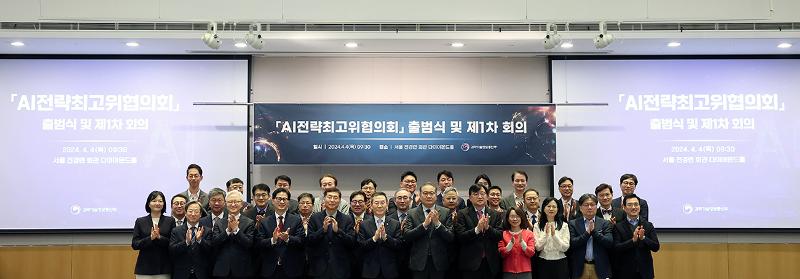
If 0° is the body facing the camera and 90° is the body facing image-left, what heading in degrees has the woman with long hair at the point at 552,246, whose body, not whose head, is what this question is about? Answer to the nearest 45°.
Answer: approximately 0°

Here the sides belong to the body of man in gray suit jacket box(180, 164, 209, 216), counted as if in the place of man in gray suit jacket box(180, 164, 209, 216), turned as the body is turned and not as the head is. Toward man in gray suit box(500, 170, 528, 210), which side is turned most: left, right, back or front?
left

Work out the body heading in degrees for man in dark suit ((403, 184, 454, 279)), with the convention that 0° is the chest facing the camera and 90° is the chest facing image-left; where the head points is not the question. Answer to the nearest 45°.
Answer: approximately 0°

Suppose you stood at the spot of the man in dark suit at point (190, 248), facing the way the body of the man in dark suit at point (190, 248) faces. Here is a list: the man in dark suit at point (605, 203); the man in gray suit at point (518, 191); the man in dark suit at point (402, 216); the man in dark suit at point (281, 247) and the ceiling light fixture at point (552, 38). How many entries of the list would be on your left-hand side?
5

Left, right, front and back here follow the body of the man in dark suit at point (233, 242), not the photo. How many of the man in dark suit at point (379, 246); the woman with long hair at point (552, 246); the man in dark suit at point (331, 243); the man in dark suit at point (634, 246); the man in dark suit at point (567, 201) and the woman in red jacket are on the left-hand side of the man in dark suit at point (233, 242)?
6

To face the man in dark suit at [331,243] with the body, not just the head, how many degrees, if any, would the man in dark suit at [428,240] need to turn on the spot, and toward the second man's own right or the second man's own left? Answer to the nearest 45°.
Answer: approximately 90° to the second man's own right

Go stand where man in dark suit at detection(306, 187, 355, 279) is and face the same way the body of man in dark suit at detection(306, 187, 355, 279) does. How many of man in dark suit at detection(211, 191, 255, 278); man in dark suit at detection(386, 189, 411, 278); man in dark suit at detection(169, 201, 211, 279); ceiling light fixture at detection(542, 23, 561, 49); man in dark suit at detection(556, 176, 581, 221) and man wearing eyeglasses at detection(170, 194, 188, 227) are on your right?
3

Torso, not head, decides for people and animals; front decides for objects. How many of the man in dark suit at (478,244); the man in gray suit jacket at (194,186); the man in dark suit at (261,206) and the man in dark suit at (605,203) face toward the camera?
4

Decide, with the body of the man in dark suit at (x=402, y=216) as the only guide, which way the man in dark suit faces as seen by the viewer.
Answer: toward the camera

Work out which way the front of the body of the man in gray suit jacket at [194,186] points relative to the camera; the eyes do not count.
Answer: toward the camera

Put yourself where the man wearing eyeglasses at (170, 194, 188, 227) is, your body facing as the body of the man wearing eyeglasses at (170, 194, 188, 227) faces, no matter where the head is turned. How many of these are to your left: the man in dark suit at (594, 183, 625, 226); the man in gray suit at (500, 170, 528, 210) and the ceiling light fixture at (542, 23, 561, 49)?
3

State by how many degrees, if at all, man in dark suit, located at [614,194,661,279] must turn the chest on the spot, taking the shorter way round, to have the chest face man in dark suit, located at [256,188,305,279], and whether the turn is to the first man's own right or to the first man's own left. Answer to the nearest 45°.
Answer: approximately 90° to the first man's own right

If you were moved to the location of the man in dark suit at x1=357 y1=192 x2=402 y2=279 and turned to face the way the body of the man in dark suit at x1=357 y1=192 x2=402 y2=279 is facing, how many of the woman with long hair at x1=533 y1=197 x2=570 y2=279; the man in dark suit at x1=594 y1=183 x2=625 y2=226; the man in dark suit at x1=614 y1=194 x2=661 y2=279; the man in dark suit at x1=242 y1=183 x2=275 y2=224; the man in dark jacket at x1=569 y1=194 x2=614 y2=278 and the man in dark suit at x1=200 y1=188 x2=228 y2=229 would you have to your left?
4

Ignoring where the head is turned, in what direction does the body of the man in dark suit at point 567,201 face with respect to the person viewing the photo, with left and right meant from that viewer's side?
facing the viewer

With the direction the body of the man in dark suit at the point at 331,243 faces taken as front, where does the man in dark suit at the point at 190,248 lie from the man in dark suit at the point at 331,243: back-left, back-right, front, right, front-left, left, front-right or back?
right
